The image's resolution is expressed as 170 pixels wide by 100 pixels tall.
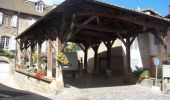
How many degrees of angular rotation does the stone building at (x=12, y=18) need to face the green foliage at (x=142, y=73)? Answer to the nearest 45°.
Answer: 0° — it already faces it

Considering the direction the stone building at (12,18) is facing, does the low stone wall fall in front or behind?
in front

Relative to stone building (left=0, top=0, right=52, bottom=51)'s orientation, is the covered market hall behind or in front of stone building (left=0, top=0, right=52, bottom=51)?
in front

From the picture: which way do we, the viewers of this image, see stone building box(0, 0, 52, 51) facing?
facing the viewer and to the right of the viewer
